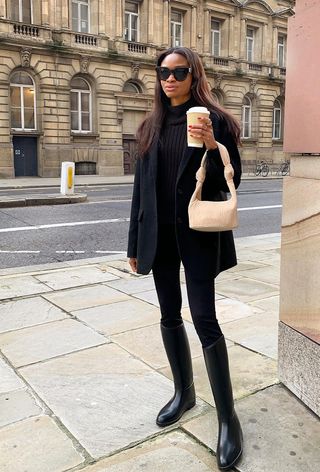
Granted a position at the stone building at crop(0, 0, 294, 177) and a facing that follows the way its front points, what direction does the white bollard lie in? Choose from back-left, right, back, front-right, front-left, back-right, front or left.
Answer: front-right

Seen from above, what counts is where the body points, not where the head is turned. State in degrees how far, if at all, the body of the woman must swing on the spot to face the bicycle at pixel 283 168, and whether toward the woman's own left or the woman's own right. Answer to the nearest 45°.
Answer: approximately 135° to the woman's own right

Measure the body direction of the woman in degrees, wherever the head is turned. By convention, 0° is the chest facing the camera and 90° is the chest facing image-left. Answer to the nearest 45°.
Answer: approximately 45°

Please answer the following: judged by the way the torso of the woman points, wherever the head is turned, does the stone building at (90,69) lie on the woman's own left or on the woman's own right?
on the woman's own right

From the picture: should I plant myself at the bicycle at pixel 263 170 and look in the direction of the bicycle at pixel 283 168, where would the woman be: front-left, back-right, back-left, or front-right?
back-right

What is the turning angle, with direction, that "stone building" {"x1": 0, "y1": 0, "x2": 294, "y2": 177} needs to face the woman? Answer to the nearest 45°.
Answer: approximately 45° to its right

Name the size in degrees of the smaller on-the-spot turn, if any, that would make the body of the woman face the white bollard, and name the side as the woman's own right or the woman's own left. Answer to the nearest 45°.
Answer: approximately 135° to the woman's own right

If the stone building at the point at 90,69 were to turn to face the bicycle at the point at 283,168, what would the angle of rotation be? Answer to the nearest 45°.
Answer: approximately 90° to its left

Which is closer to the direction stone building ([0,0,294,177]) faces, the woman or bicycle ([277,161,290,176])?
the woman

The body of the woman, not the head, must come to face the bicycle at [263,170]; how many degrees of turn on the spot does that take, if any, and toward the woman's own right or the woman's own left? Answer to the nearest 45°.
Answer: approximately 135° to the woman's own right

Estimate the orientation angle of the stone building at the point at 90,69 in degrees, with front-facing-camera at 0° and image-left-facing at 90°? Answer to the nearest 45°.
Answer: approximately 315°
